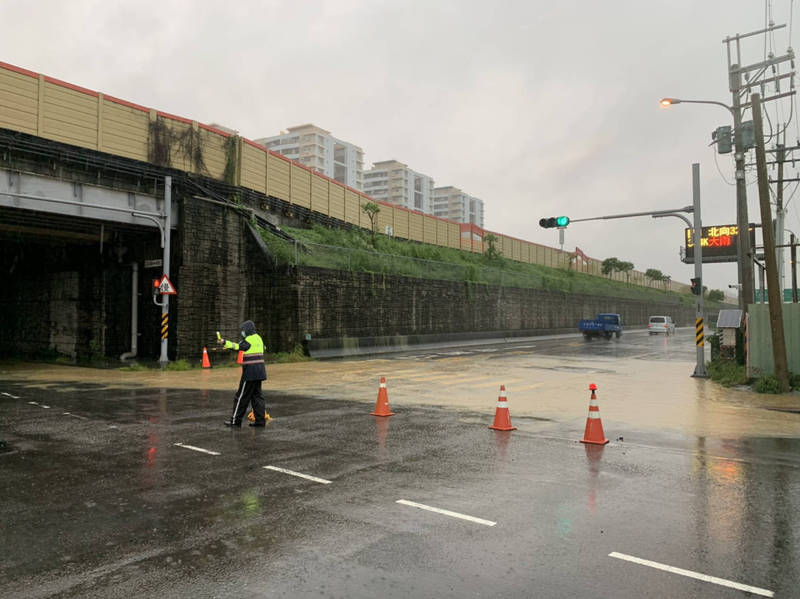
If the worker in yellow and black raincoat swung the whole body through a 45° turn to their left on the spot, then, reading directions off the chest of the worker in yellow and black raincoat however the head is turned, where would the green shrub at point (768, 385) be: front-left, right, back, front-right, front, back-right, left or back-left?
back-left

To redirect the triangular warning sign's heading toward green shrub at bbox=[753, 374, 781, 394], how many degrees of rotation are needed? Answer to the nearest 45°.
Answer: approximately 45° to its left

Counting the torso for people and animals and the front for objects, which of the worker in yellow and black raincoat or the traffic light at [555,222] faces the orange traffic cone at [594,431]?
the traffic light

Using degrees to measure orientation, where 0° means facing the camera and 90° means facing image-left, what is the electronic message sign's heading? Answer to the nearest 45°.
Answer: approximately 0°

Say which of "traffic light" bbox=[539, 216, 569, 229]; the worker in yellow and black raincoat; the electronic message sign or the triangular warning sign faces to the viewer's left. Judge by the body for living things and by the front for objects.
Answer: the worker in yellow and black raincoat

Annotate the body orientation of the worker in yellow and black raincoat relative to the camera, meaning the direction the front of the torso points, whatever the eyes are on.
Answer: to the viewer's left

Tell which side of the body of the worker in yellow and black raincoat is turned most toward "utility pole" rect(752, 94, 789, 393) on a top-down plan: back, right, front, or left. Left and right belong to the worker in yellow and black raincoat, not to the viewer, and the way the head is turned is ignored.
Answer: back

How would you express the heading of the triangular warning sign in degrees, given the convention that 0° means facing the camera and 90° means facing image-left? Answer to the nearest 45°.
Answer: approximately 0°

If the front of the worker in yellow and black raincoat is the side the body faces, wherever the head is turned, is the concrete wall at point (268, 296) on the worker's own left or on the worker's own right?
on the worker's own right
